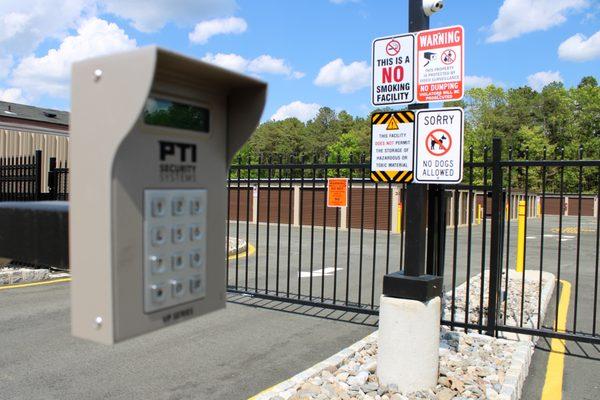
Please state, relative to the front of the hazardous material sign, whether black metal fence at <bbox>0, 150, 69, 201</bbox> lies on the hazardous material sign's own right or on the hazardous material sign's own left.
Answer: on the hazardous material sign's own right

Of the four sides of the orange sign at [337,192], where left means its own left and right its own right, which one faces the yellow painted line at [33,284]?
right

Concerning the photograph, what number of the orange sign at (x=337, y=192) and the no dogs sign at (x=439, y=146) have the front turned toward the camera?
2

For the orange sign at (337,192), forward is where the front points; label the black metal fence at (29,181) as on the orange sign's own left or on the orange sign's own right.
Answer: on the orange sign's own right

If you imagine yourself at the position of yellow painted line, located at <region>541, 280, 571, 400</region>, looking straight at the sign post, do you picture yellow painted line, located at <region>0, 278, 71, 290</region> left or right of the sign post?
right

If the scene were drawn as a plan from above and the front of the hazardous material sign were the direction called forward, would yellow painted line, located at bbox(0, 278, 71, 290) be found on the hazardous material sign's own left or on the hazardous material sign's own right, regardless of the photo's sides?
on the hazardous material sign's own right

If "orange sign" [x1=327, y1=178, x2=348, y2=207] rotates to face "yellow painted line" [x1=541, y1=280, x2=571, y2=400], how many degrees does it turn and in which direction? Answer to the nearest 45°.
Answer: approximately 45° to its left

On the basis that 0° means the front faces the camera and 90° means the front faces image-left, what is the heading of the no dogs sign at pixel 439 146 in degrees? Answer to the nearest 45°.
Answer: approximately 0°
